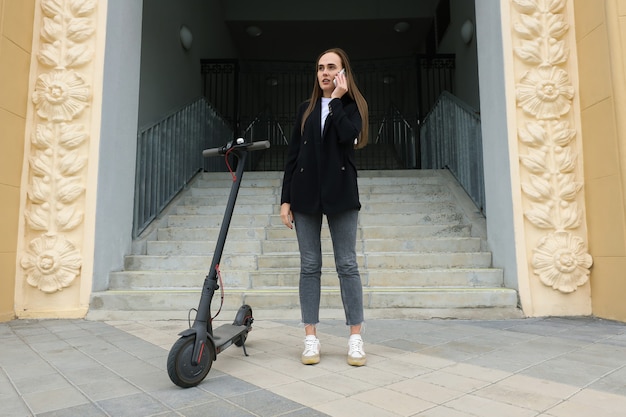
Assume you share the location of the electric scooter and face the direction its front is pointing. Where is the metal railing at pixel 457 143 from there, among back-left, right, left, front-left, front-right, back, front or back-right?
back

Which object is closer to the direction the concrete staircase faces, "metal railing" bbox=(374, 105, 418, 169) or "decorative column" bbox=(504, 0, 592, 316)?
the decorative column

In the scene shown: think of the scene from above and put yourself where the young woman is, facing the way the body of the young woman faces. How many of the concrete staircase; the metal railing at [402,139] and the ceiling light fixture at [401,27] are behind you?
3

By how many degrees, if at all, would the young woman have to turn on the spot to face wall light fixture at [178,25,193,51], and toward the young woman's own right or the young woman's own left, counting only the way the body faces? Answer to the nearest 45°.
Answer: approximately 135° to the young woman's own right

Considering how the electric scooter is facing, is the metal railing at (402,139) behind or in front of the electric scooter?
behind

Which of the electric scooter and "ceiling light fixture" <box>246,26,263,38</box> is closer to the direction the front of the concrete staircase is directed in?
the electric scooter

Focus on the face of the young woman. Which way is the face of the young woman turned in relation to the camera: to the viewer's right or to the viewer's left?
to the viewer's left

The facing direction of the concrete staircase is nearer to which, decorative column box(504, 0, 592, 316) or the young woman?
the young woman

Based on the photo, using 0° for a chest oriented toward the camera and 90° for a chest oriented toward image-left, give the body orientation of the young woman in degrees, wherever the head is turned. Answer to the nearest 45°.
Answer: approximately 0°

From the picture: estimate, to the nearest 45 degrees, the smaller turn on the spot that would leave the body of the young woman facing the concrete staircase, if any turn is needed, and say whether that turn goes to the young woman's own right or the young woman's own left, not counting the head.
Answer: approximately 180°

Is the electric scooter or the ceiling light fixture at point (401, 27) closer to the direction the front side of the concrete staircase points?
the electric scooter

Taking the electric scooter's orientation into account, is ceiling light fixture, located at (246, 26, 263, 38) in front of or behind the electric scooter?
behind
